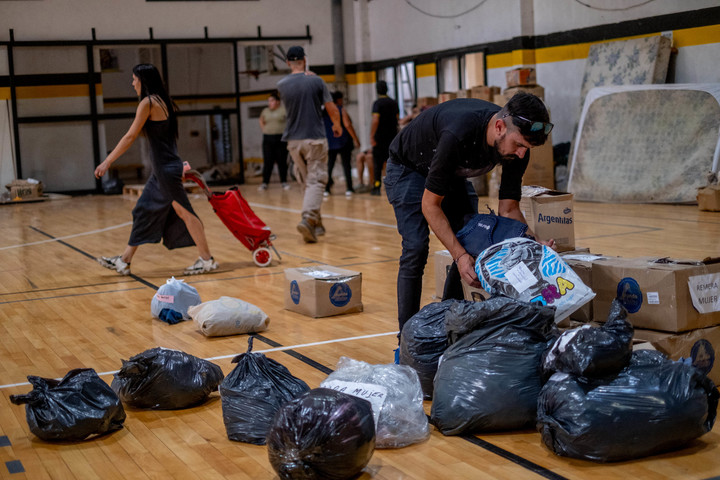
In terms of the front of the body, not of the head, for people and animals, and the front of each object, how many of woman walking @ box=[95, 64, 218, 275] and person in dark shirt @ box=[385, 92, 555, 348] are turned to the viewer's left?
1

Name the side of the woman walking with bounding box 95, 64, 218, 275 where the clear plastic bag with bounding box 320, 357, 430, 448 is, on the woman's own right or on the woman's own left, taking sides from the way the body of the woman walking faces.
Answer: on the woman's own left

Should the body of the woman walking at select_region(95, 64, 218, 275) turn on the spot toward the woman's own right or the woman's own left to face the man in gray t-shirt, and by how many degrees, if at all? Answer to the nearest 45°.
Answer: approximately 135° to the woman's own right

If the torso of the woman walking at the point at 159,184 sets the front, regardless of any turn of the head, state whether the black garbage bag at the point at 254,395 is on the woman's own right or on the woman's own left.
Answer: on the woman's own left

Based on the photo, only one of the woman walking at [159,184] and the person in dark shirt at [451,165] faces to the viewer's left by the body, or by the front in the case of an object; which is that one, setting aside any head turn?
the woman walking

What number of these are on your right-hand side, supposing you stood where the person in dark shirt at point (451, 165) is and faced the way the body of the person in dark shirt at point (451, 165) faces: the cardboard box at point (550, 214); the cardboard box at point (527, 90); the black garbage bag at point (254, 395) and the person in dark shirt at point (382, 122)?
1

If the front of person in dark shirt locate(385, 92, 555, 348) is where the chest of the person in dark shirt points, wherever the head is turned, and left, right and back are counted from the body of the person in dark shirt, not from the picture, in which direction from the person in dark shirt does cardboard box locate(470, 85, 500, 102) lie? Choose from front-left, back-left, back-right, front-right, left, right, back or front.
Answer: back-left

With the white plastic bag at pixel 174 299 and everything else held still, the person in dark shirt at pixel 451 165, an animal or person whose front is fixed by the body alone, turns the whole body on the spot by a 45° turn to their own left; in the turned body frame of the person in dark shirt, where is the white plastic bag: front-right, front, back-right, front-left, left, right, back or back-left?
back-left

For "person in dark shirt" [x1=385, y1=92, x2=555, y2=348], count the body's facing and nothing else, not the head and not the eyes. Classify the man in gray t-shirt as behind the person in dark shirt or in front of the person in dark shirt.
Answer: behind

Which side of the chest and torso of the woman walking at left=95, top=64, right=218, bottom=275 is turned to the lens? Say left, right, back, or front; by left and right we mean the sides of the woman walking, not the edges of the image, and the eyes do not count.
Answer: left

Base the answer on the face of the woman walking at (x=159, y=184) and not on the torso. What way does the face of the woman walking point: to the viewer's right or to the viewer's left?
to the viewer's left

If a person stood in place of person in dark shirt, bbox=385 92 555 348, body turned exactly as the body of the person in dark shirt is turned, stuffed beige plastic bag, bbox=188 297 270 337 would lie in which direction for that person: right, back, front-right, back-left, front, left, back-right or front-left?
back
